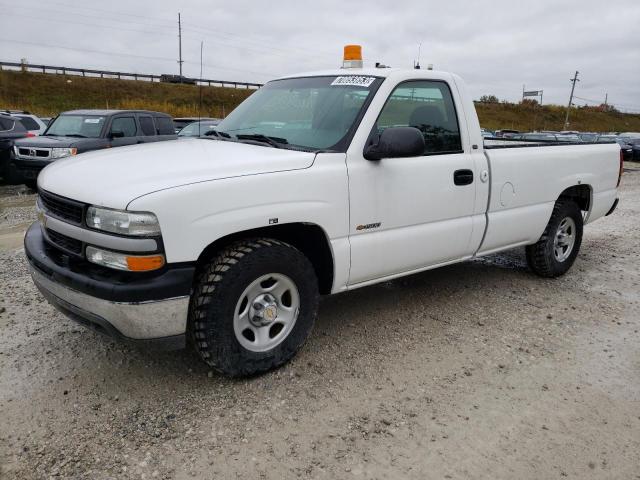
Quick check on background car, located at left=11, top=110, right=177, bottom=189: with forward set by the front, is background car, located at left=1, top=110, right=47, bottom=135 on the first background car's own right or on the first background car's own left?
on the first background car's own right

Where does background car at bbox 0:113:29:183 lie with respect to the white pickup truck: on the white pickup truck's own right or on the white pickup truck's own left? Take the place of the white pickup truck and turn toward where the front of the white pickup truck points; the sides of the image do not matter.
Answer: on the white pickup truck's own right

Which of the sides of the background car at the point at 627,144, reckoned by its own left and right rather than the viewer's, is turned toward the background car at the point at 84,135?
front

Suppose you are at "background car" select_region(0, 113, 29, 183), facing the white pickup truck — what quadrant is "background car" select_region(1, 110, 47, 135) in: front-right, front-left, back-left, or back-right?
back-left

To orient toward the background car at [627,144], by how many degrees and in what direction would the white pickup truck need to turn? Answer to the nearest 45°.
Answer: approximately 180°

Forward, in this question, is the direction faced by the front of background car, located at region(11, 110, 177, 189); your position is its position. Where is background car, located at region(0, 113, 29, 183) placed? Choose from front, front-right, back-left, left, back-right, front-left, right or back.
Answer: right

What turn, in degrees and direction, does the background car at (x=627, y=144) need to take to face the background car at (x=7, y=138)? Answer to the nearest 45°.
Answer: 0° — it already faces it

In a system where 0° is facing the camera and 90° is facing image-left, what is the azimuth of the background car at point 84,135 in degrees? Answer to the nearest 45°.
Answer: approximately 45°

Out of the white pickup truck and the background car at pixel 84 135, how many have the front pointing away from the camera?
0

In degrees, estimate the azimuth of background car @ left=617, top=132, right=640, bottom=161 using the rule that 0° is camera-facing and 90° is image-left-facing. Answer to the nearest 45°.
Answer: approximately 45°
